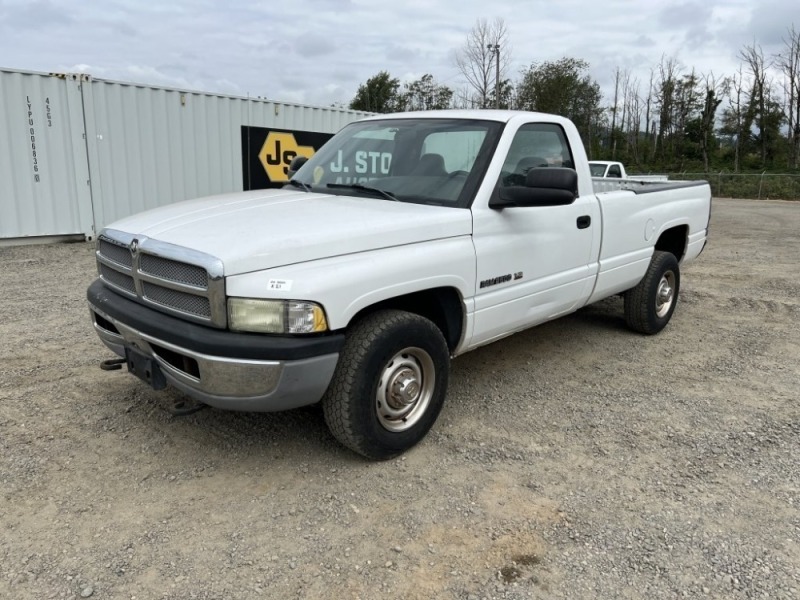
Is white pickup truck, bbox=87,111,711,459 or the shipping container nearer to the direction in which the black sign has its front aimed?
the white pickup truck

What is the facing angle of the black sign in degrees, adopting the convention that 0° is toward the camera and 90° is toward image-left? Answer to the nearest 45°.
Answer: approximately 315°

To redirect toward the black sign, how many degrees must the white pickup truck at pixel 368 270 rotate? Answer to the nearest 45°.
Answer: approximately 135° to its right

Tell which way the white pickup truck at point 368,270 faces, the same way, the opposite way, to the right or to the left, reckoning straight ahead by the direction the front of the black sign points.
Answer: to the right

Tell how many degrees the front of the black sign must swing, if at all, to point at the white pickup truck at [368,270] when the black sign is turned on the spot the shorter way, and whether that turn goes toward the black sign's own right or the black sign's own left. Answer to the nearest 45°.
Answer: approximately 45° to the black sign's own right

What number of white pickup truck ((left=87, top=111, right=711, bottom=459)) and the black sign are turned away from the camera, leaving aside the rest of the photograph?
0

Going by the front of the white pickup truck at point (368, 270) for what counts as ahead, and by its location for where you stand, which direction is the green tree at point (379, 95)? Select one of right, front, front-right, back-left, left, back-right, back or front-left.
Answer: back-right

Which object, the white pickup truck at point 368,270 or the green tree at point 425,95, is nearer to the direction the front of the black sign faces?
the white pickup truck

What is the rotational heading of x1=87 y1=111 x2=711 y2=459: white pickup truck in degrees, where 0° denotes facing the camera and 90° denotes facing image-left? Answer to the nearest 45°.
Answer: approximately 45°

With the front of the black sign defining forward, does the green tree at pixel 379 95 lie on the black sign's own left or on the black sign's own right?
on the black sign's own left
